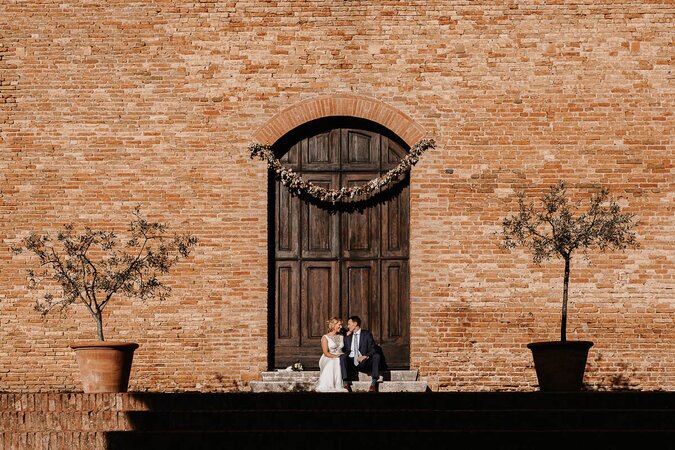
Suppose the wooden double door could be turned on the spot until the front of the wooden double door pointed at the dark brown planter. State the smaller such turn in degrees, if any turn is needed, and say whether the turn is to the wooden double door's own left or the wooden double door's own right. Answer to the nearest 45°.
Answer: approximately 45° to the wooden double door's own left

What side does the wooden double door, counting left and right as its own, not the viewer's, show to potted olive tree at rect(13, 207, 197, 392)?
right

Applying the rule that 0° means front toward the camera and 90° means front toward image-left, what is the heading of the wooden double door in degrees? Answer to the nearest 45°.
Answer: approximately 0°

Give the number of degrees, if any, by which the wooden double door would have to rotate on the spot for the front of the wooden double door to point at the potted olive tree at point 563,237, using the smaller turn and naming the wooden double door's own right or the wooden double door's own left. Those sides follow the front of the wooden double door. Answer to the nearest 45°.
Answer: approximately 45° to the wooden double door's own left
